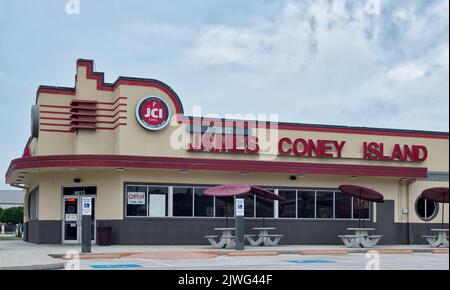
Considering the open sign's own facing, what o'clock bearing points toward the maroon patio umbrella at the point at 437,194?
The maroon patio umbrella is roughly at 9 o'clock from the open sign.

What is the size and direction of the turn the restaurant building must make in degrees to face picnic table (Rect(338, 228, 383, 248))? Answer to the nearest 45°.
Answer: approximately 90° to its left

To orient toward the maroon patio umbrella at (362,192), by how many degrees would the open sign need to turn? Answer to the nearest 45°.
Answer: approximately 90° to its left

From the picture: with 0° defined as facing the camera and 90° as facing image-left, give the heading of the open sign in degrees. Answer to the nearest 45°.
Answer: approximately 0°

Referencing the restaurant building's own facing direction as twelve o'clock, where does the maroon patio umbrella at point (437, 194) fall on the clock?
The maroon patio umbrella is roughly at 9 o'clock from the restaurant building.

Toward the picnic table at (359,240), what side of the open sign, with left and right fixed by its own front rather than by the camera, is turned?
left
